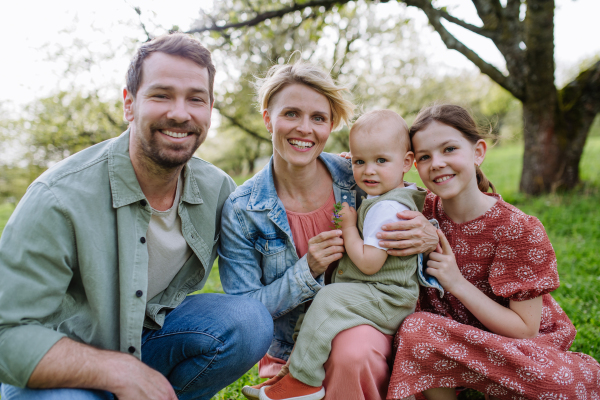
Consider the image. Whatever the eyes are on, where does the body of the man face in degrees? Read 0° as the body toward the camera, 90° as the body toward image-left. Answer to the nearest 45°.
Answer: approximately 315°

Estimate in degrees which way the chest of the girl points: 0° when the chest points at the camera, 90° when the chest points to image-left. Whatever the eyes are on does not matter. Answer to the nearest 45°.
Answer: approximately 45°

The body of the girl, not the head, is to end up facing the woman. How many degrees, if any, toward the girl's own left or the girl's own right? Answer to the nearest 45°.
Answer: approximately 45° to the girl's own right
